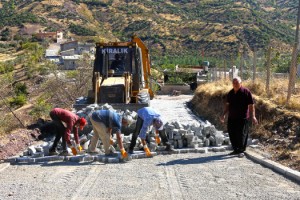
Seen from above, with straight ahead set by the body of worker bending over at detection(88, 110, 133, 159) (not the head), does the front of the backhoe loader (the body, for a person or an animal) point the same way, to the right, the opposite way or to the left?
to the right

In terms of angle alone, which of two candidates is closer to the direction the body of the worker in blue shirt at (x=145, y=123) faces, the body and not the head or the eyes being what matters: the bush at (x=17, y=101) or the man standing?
the man standing

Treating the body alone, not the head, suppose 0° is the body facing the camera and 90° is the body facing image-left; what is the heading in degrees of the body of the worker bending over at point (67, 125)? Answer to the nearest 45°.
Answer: approximately 270°

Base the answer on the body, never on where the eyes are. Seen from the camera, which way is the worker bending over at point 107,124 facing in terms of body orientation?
to the viewer's right

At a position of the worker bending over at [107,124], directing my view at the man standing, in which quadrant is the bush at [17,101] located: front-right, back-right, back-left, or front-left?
back-left

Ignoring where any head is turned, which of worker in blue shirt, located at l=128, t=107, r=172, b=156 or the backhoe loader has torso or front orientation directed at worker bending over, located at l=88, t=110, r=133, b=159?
the backhoe loader

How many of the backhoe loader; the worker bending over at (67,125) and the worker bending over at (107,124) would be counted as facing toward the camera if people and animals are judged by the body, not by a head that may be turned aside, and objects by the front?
1

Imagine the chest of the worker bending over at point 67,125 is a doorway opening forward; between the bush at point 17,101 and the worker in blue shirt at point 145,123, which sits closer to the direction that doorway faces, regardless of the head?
the worker in blue shirt

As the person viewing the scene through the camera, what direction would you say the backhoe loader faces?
facing the viewer

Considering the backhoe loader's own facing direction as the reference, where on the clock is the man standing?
The man standing is roughly at 11 o'clock from the backhoe loader.

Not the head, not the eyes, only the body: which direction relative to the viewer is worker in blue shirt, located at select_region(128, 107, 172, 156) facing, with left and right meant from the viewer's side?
facing the viewer and to the right of the viewer

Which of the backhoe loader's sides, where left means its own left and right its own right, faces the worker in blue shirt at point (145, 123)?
front

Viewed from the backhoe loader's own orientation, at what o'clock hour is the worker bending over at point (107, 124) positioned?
The worker bending over is roughly at 12 o'clock from the backhoe loader.

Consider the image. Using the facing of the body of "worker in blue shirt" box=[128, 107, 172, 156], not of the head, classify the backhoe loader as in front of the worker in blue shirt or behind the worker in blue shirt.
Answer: behind
